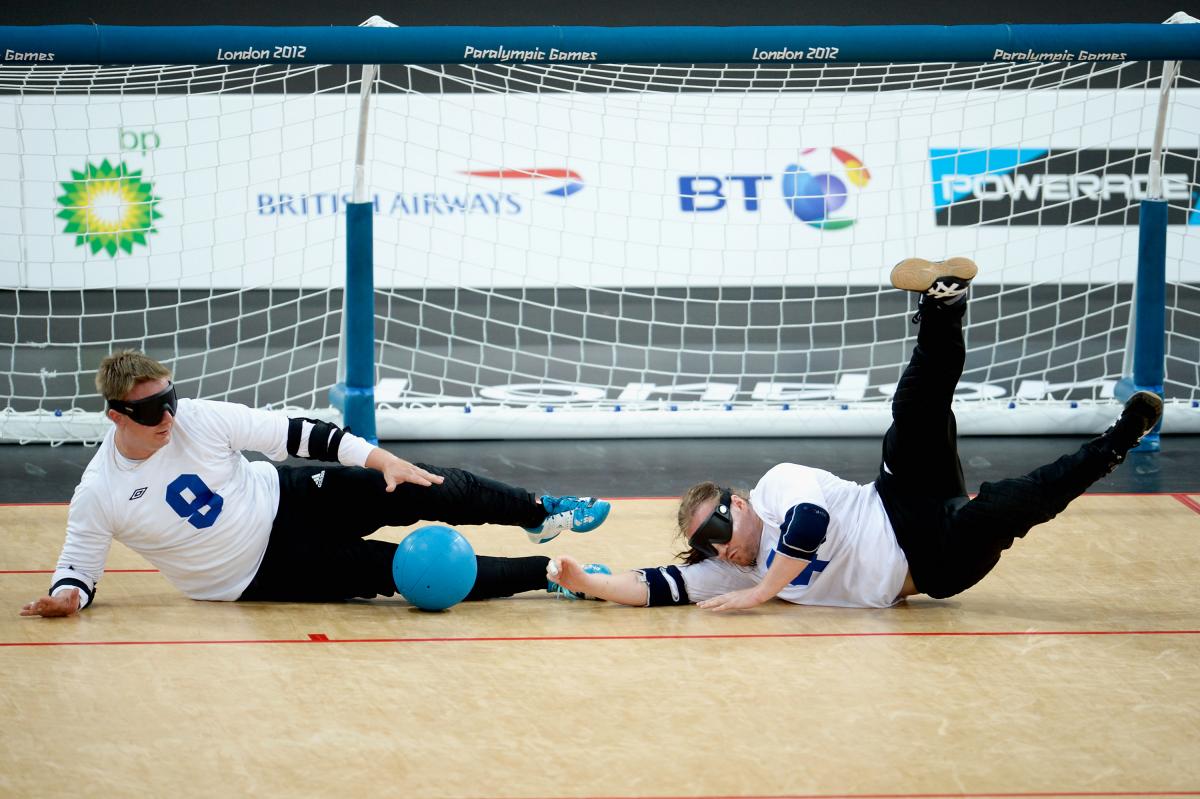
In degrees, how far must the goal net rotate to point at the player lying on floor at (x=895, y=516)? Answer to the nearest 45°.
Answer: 0° — it already faces them

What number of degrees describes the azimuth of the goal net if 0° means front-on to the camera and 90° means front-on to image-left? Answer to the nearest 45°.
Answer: approximately 0°

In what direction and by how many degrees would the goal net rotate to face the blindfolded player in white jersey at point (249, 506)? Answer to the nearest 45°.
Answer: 0° — it already faces them

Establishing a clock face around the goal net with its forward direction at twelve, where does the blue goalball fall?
The blue goalball is roughly at 12 o'clock from the goal net.
